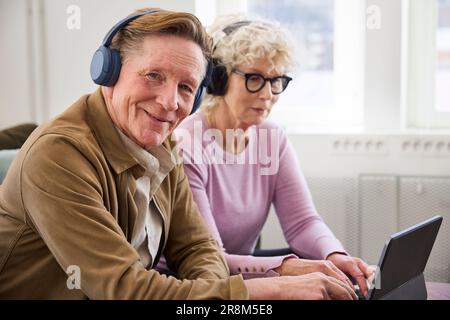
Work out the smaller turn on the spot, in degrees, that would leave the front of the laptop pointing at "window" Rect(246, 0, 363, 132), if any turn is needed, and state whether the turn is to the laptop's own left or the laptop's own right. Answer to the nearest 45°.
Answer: approximately 45° to the laptop's own right

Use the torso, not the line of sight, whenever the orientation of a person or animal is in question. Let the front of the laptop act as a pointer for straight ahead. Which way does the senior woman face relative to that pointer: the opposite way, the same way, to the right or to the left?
the opposite way

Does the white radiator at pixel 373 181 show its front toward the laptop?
yes

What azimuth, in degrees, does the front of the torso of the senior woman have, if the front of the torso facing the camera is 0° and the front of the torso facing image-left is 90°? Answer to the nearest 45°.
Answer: approximately 315°

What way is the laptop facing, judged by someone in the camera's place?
facing away from the viewer and to the left of the viewer

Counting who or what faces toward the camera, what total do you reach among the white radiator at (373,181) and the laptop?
1
